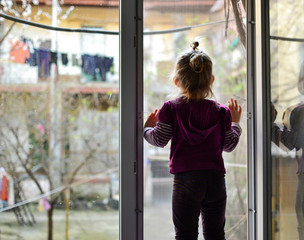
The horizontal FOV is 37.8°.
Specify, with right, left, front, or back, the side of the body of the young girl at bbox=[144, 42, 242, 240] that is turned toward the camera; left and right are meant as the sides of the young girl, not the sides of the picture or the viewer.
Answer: back

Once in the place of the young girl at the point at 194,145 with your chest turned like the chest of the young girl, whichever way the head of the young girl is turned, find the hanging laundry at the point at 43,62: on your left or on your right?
on your left

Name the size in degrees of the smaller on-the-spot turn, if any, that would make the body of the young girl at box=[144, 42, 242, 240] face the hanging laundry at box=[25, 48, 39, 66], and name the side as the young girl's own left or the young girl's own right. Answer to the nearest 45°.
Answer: approximately 90° to the young girl's own left
